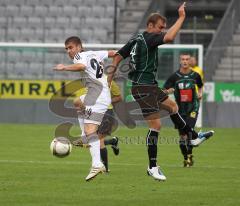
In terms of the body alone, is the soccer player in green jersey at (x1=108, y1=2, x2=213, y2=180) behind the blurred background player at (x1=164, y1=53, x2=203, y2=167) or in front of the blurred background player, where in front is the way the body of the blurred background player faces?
in front

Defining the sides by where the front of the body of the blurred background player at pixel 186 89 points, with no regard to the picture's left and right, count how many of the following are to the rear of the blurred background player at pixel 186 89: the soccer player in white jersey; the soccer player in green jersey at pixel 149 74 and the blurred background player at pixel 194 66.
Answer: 1

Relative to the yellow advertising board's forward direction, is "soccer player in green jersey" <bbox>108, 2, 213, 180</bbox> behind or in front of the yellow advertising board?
in front

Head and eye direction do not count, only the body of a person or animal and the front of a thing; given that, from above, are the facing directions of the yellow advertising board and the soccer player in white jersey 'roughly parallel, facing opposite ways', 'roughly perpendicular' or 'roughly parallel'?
roughly perpendicular

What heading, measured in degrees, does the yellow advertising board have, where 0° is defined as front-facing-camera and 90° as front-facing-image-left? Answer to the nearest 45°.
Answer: approximately 0°

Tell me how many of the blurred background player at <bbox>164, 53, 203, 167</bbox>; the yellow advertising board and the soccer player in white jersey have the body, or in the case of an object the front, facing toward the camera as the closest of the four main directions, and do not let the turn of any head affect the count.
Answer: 2
